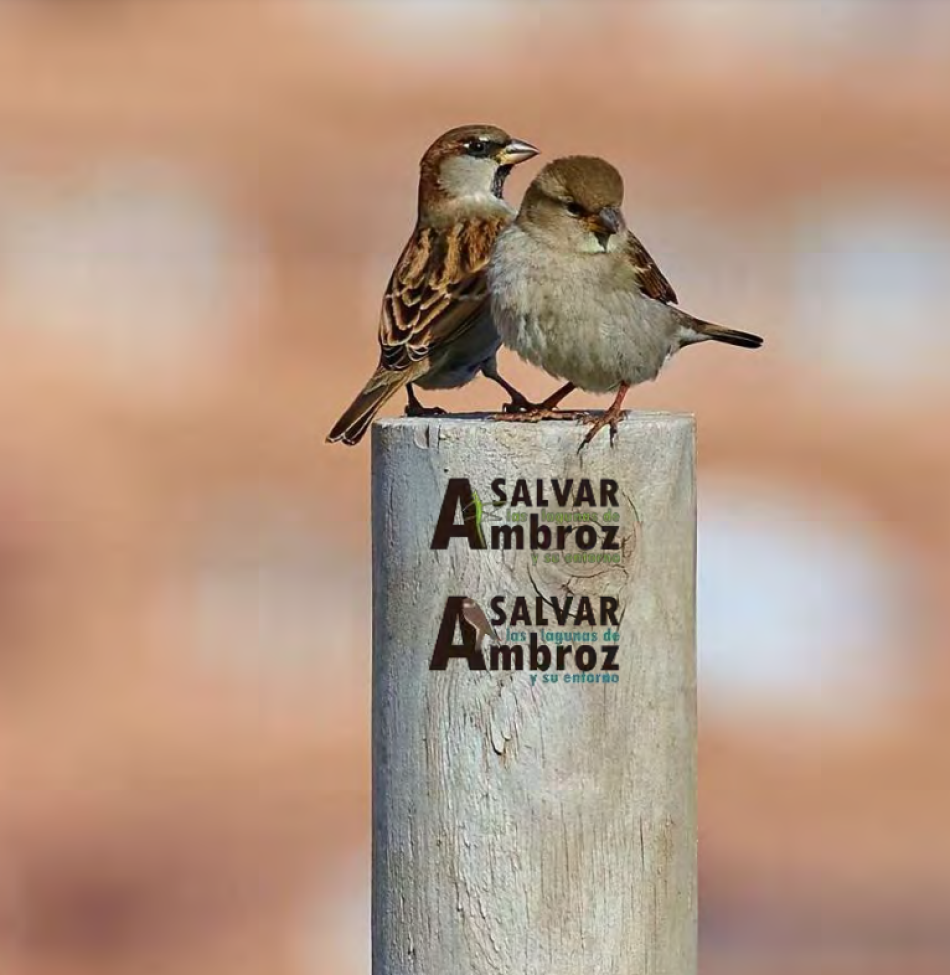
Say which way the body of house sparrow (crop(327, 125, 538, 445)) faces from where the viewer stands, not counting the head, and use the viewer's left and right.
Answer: facing away from the viewer and to the right of the viewer

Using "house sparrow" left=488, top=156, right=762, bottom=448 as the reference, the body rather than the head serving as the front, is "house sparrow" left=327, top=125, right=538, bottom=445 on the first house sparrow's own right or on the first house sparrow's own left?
on the first house sparrow's own right

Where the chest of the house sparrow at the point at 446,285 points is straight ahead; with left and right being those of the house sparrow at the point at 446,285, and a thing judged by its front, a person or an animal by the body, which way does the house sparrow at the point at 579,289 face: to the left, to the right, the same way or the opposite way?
the opposite way
